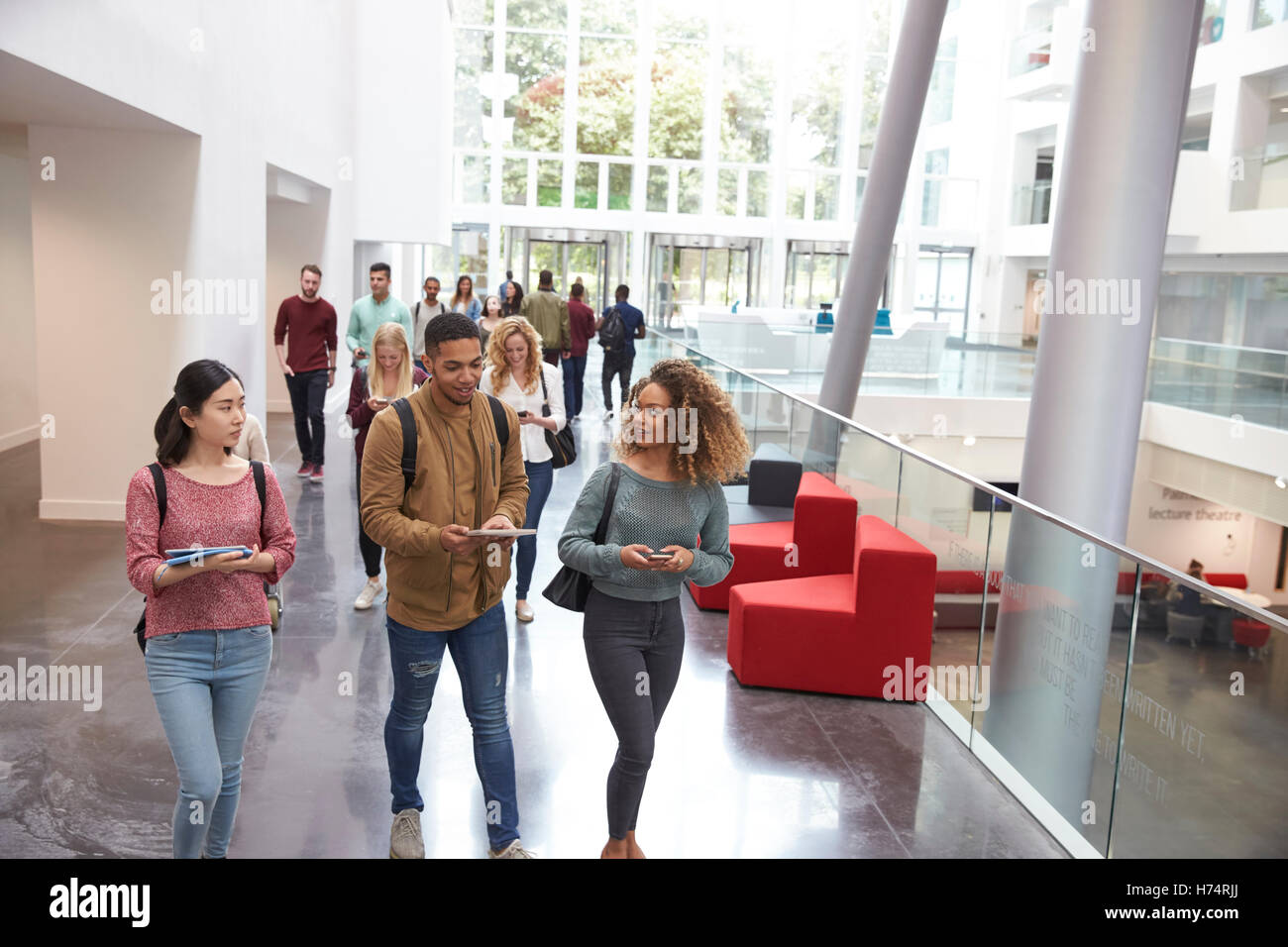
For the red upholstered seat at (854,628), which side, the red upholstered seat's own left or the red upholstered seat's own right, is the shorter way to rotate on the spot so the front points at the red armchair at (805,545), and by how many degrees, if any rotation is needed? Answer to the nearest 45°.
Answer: approximately 90° to the red upholstered seat's own right

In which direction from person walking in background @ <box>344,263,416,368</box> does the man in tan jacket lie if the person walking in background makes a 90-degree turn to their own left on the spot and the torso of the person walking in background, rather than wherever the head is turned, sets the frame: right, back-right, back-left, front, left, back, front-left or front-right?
right

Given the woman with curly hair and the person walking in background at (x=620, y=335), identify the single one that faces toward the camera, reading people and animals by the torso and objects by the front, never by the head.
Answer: the woman with curly hair

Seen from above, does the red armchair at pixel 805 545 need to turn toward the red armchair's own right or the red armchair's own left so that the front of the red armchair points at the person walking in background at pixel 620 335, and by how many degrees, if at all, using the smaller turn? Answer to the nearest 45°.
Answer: approximately 90° to the red armchair's own right

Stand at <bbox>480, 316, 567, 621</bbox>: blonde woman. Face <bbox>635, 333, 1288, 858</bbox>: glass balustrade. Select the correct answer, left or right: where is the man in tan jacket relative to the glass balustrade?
right

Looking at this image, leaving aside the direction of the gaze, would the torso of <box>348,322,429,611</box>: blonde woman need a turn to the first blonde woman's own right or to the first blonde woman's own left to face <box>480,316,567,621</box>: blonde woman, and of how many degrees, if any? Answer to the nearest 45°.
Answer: approximately 45° to the first blonde woman's own left

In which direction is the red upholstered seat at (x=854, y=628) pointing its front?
to the viewer's left

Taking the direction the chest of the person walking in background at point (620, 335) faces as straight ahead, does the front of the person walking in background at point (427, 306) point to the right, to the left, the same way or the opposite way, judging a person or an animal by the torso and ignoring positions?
the opposite way

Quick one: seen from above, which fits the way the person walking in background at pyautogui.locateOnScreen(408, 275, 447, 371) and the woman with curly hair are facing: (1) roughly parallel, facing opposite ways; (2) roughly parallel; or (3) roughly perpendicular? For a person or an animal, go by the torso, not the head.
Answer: roughly parallel

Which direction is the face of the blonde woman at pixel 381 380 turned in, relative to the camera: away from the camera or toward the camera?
toward the camera

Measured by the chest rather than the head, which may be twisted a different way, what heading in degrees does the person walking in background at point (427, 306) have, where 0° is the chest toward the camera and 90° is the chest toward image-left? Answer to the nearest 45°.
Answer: approximately 0°

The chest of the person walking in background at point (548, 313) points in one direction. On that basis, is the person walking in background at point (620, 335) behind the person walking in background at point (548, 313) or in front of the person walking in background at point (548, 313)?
in front

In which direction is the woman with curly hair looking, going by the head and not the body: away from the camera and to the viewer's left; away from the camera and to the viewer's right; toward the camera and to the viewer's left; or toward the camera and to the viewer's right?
toward the camera and to the viewer's left

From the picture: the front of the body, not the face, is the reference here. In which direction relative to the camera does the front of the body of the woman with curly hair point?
toward the camera

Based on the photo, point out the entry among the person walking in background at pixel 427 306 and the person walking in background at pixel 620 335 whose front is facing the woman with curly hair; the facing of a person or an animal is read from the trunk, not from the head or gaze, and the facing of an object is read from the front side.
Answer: the person walking in background at pixel 427 306

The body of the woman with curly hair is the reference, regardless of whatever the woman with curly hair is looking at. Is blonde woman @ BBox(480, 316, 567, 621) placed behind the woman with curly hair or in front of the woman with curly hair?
behind
